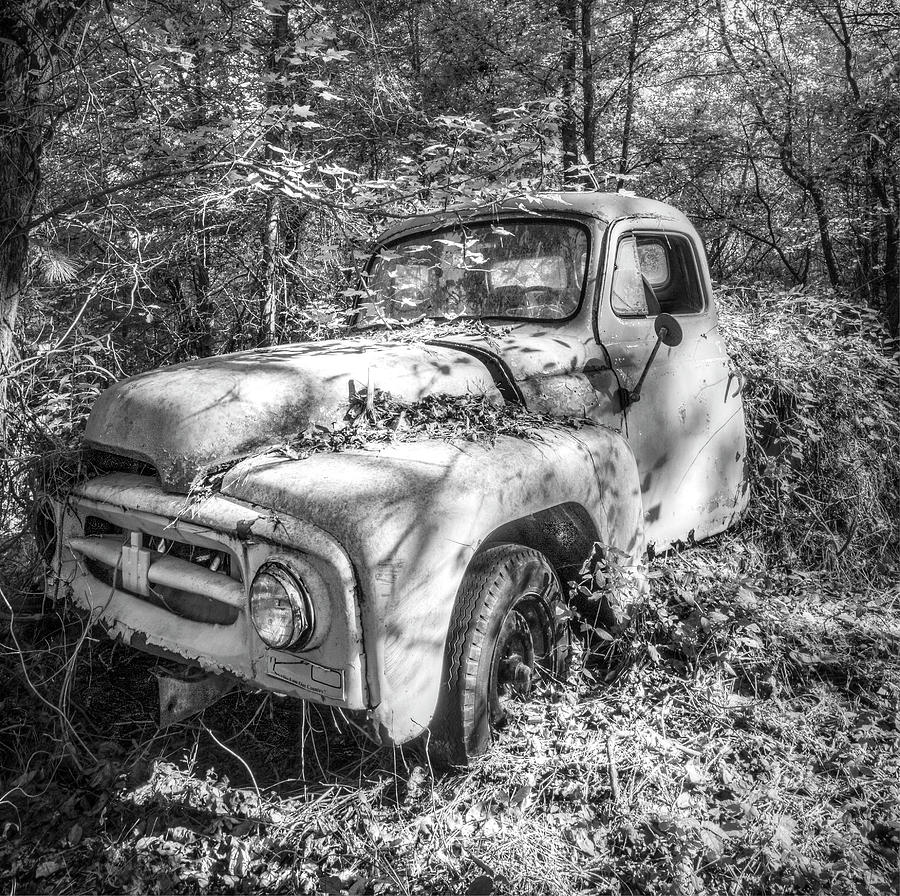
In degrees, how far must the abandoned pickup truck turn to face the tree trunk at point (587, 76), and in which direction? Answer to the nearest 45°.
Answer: approximately 135° to its right

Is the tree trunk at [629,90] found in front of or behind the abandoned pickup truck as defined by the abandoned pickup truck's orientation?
behind

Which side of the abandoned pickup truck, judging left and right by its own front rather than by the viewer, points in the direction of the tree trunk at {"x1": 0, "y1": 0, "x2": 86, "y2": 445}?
right

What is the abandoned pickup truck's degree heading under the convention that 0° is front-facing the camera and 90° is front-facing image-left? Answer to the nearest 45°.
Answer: approximately 45°
